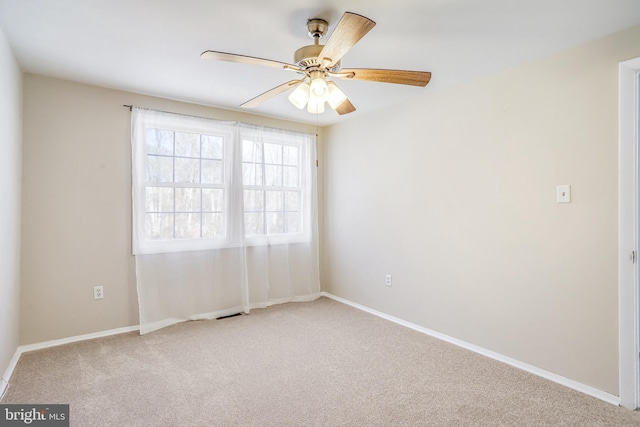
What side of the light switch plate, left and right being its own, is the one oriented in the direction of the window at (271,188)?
right

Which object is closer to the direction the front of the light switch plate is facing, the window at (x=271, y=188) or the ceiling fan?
the ceiling fan

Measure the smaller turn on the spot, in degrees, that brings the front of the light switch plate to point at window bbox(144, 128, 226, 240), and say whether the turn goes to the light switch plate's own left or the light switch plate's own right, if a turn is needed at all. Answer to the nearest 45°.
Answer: approximately 90° to the light switch plate's own right

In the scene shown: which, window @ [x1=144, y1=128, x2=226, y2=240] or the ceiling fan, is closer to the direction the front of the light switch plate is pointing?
the ceiling fan

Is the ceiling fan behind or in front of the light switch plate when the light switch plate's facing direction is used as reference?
in front

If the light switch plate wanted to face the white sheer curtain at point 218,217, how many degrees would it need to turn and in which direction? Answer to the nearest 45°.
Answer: approximately 90° to its right
